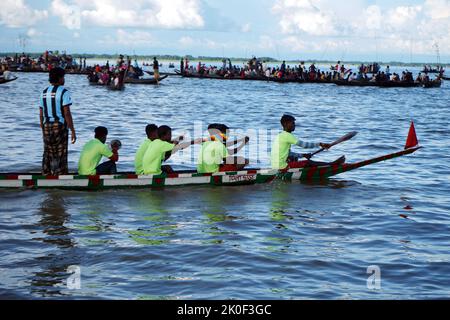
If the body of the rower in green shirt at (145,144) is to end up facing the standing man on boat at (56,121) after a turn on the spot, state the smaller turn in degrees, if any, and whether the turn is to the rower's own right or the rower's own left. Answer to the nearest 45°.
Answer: approximately 135° to the rower's own right

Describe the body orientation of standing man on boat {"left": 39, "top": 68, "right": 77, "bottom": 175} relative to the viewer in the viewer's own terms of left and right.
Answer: facing away from the viewer and to the right of the viewer

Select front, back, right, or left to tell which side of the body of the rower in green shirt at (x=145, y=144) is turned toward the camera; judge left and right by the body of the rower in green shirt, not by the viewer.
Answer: right

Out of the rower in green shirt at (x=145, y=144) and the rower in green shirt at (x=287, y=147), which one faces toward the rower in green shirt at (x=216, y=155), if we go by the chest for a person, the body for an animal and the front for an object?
the rower in green shirt at (x=145, y=144)

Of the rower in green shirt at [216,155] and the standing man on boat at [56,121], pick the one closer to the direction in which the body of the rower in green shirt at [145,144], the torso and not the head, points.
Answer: the rower in green shirt

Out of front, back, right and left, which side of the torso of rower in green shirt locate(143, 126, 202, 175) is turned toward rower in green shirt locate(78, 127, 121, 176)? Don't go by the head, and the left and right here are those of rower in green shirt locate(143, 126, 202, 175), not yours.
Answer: back

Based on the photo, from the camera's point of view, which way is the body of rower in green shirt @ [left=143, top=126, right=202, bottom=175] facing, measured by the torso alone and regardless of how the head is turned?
to the viewer's right

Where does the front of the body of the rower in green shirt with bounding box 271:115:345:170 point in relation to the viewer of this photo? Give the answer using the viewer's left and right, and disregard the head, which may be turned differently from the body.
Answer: facing to the right of the viewer

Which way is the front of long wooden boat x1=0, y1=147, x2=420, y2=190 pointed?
to the viewer's right

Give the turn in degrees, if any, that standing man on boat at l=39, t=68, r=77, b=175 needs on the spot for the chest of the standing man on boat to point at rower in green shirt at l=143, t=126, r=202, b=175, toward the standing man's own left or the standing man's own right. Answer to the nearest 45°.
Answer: approximately 45° to the standing man's own right
